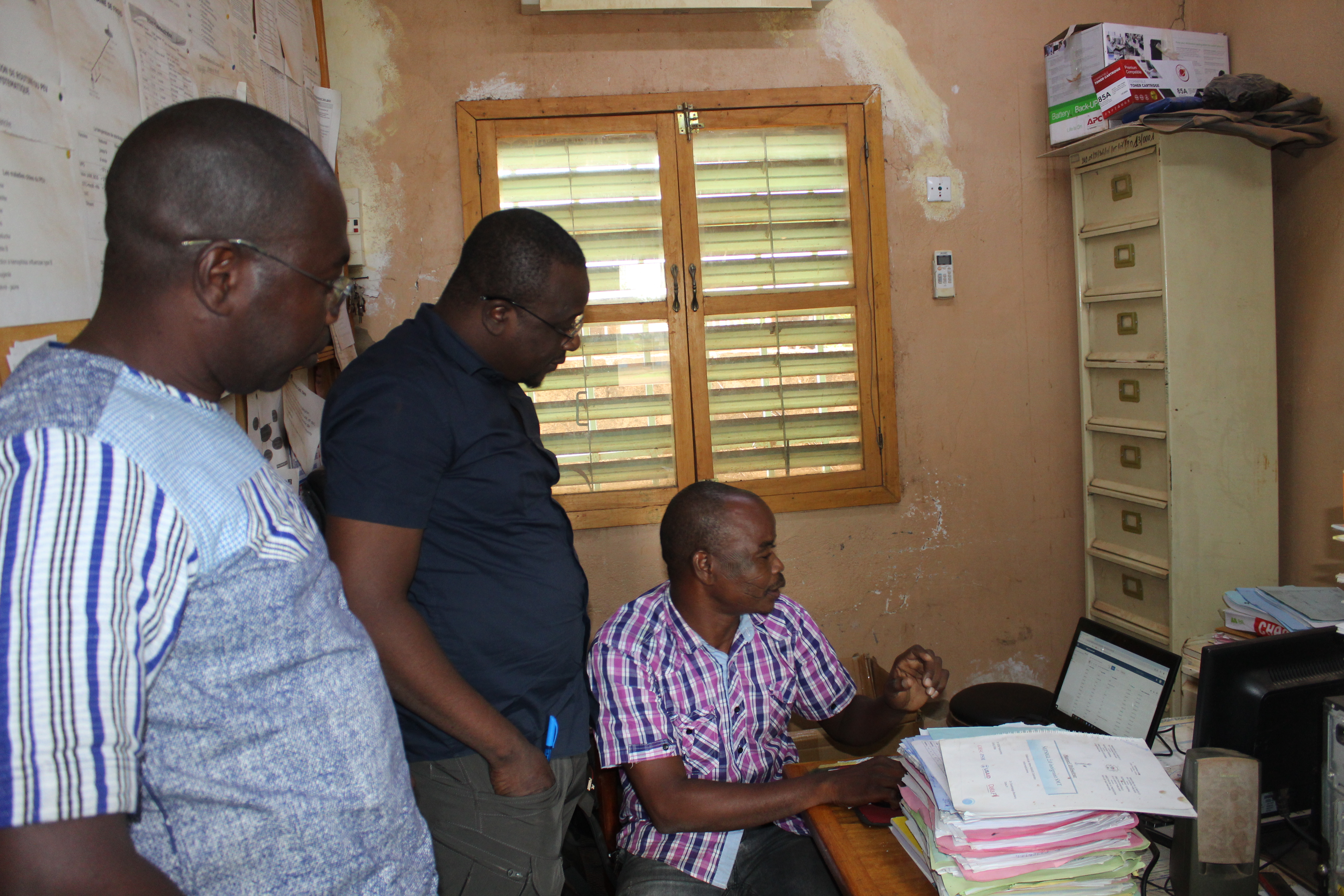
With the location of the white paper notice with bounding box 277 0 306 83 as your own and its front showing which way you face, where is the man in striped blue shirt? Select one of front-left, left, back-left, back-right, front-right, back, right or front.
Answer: front-right

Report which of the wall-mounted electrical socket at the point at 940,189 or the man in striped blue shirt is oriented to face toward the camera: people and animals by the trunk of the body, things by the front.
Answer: the wall-mounted electrical socket

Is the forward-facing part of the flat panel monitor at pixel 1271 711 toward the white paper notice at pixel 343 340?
no

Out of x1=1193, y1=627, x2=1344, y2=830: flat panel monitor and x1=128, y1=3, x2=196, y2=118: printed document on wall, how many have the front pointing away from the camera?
1

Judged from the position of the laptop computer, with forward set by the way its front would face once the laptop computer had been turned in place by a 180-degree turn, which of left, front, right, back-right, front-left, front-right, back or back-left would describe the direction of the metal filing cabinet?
front-left

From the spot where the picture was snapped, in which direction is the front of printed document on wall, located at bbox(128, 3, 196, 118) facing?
facing the viewer and to the right of the viewer

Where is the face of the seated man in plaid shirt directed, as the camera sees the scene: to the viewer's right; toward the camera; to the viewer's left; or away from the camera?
to the viewer's right

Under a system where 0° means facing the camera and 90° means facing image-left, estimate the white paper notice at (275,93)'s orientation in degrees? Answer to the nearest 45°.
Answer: approximately 315°

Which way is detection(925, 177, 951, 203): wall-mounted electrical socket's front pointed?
toward the camera

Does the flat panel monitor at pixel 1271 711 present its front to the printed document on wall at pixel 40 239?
no

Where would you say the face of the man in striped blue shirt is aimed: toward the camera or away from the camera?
away from the camera

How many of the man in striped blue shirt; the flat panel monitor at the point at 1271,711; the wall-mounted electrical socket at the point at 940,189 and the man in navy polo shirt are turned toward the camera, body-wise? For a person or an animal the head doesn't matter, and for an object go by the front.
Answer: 1

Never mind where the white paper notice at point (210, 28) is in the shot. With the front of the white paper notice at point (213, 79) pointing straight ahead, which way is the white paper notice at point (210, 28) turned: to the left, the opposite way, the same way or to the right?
the same way

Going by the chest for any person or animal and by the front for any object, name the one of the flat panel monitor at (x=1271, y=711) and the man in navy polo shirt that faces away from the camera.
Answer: the flat panel monitor

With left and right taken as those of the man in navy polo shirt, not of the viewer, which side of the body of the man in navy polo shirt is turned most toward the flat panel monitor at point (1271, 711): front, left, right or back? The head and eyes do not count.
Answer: front

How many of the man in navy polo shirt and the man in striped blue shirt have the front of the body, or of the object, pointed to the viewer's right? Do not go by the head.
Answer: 2

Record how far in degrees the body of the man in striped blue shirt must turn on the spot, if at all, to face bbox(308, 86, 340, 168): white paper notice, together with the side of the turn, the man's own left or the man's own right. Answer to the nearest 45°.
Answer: approximately 90° to the man's own left
